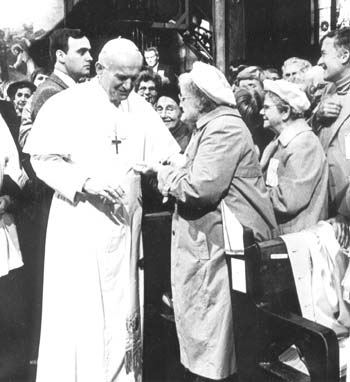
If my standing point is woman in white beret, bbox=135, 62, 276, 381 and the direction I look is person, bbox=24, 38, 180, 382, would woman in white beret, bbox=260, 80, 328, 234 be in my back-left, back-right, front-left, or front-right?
back-right

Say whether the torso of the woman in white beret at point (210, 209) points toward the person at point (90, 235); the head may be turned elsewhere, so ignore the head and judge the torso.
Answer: yes

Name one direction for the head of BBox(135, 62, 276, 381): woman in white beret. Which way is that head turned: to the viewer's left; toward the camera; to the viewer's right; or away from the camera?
to the viewer's left

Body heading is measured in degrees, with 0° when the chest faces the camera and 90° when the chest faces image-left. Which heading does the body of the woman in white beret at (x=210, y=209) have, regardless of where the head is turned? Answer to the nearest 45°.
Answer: approximately 90°

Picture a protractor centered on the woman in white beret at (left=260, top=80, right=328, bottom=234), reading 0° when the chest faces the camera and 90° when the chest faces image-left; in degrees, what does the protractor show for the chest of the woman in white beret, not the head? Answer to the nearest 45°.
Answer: approximately 90°

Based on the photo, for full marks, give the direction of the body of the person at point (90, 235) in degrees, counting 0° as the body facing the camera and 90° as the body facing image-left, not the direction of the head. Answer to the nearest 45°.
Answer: approximately 315°

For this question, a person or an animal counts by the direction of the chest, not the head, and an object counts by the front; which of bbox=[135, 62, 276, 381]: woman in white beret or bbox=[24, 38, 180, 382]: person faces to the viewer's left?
the woman in white beret

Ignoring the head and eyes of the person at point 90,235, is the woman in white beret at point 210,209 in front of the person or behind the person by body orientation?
in front

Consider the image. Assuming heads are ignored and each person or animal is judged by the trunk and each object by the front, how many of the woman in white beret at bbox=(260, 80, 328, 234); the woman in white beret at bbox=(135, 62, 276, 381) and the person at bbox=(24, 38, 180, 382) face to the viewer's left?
2

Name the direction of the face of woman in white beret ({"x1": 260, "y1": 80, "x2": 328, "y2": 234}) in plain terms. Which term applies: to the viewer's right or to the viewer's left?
to the viewer's left

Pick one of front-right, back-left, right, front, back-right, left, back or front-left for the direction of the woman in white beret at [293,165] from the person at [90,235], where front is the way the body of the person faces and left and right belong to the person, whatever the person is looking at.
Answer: front-left

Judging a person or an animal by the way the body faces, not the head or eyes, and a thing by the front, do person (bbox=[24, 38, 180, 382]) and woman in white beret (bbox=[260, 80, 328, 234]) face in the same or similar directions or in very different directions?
very different directions
